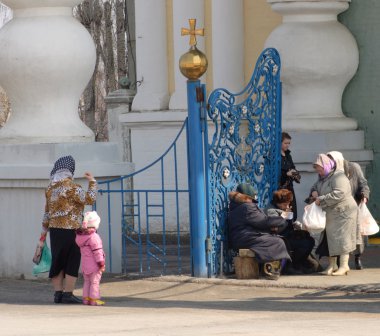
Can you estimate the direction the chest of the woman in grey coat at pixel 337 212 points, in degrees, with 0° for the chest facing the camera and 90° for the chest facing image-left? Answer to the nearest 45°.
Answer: approximately 90°

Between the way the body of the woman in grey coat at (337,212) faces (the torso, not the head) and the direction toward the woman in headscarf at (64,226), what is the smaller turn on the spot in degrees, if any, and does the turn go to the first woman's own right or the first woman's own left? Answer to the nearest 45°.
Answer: approximately 45° to the first woman's own left

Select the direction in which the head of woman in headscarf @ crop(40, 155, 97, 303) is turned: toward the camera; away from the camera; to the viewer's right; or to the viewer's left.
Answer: away from the camera

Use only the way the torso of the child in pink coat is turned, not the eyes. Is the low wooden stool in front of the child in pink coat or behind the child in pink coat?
in front

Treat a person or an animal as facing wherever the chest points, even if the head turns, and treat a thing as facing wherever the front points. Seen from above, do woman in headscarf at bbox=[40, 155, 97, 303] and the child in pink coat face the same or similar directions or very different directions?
same or similar directions

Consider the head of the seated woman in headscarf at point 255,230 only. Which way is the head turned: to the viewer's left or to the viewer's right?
to the viewer's right

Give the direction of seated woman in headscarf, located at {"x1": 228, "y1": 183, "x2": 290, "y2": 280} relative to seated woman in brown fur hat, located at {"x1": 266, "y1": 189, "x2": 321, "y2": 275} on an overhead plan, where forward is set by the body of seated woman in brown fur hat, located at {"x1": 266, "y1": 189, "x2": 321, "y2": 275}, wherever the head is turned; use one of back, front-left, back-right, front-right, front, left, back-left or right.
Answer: right

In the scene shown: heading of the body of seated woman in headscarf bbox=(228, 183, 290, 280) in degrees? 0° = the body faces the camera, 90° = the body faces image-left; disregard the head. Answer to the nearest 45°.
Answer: approximately 270°
